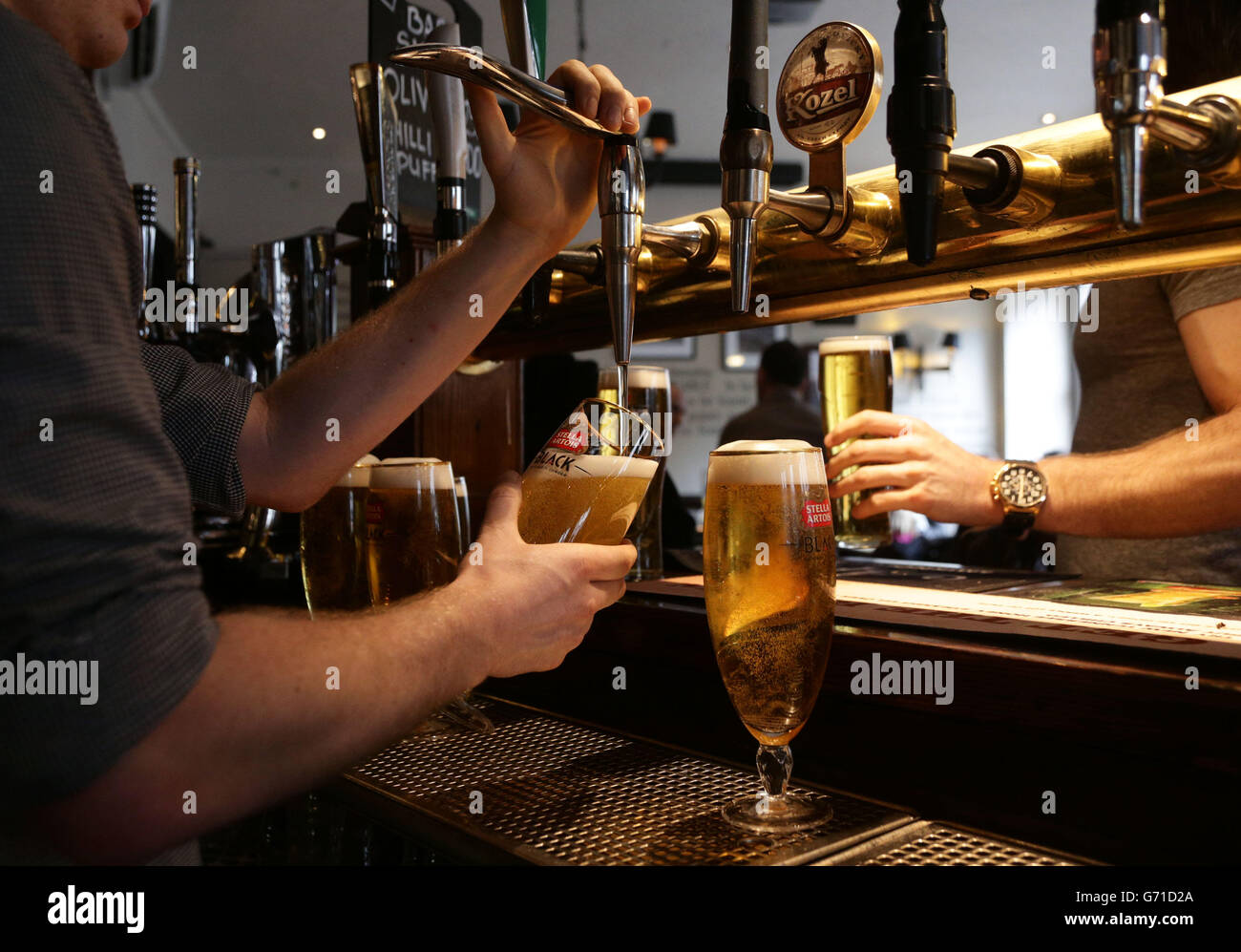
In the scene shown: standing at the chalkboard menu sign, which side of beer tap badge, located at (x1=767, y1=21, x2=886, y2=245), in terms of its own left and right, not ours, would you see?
right

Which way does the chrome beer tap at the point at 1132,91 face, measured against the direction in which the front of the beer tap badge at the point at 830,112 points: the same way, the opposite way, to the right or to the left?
the same way

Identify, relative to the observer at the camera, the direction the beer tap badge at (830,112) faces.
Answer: facing the viewer and to the left of the viewer

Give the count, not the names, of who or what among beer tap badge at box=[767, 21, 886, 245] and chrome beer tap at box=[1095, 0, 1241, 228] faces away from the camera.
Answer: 0

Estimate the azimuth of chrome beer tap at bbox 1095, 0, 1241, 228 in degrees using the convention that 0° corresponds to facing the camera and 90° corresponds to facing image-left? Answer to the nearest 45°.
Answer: approximately 45°

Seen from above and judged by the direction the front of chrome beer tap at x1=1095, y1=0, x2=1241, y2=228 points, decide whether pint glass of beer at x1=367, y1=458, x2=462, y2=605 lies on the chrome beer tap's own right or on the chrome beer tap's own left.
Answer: on the chrome beer tap's own right
